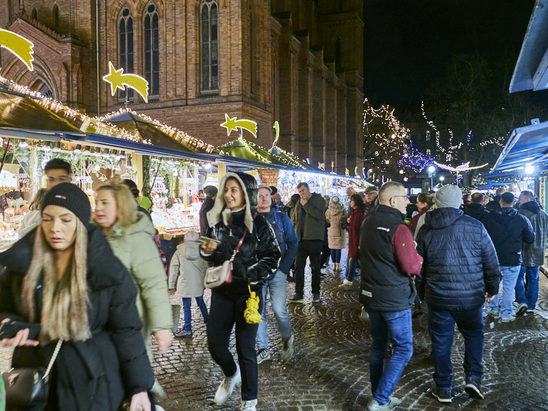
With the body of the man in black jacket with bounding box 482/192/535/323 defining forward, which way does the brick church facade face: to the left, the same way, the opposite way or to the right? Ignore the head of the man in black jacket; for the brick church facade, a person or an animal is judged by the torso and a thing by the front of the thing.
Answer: the opposite way

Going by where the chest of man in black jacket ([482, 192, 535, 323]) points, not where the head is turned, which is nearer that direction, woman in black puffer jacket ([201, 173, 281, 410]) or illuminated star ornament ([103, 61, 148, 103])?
the illuminated star ornament

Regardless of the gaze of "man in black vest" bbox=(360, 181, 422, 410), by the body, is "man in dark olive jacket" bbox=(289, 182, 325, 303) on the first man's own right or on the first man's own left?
on the first man's own left

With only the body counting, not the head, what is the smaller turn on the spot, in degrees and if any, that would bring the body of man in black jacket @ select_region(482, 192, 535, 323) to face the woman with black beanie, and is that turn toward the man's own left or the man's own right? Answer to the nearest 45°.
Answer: approximately 180°

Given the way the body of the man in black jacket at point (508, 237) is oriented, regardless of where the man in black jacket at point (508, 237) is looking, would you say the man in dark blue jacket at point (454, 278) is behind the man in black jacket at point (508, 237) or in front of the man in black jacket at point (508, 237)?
behind

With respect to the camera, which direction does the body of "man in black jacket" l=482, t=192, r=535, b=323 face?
away from the camera

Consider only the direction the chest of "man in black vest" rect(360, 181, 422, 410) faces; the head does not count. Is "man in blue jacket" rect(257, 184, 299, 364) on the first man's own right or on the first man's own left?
on the first man's own left

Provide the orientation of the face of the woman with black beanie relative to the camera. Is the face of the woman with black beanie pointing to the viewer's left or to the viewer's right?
to the viewer's left

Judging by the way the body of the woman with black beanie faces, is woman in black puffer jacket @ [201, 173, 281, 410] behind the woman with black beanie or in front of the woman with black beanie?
behind

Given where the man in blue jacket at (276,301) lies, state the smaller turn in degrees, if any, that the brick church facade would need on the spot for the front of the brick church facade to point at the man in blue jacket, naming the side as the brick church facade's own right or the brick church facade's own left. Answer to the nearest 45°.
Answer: approximately 45° to the brick church facade's own left

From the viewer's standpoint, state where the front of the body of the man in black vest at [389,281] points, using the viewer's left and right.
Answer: facing away from the viewer and to the right of the viewer
